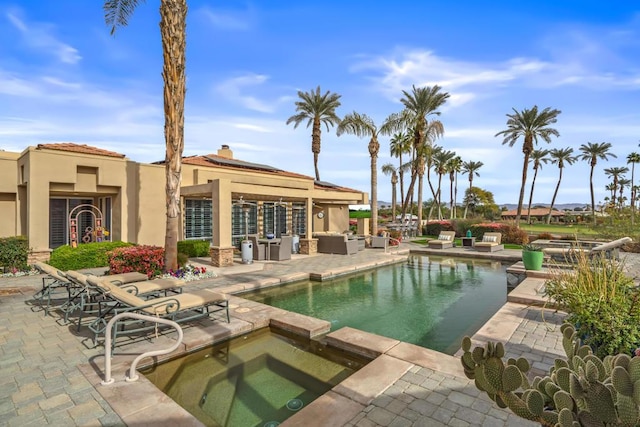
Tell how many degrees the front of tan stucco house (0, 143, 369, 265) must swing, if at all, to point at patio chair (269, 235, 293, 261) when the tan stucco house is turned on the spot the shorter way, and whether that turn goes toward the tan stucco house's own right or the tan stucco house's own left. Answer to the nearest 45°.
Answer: approximately 45° to the tan stucco house's own left

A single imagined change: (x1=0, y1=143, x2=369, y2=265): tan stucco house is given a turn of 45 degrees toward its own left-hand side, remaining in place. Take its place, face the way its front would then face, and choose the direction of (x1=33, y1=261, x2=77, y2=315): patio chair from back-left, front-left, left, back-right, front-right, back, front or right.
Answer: right

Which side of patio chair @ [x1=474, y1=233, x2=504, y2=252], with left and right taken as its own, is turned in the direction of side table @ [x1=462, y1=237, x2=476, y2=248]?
right

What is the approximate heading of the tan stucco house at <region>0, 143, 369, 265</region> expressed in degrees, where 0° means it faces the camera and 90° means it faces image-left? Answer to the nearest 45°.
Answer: approximately 315°

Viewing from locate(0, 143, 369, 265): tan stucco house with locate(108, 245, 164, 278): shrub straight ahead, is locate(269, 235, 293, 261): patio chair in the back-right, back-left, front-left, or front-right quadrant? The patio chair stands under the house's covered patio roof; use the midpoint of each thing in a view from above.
front-left

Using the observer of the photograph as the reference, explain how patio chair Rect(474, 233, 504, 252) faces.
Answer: facing the viewer and to the left of the viewer

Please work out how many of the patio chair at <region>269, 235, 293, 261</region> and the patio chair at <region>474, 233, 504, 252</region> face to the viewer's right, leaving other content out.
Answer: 0

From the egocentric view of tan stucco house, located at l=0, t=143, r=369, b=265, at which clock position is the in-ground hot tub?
The in-ground hot tub is roughly at 1 o'clock from the tan stucco house.

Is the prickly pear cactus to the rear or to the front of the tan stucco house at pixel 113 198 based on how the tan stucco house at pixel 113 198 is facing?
to the front

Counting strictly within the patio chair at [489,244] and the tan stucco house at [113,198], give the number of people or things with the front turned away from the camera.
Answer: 0

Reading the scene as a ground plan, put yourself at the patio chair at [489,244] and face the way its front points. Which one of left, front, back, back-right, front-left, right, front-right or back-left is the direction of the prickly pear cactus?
front-left
